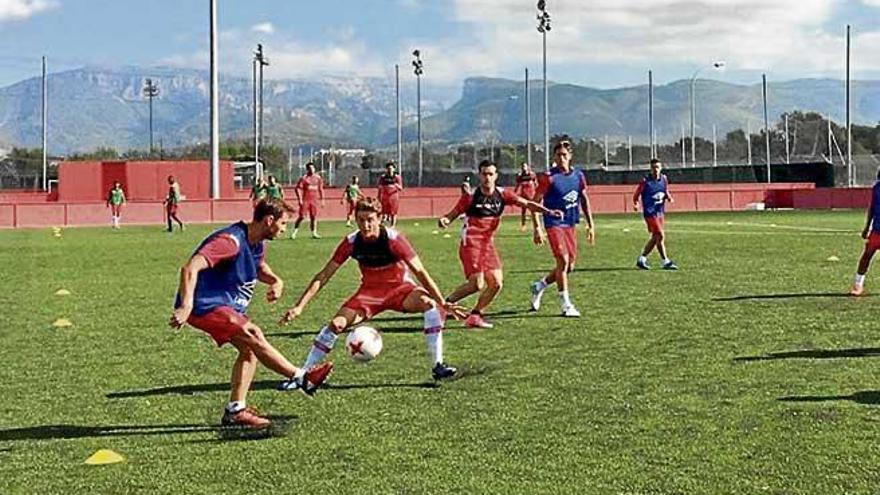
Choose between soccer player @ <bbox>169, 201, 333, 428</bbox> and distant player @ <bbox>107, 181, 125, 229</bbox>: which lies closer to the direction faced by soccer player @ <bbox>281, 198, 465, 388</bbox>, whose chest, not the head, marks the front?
the soccer player

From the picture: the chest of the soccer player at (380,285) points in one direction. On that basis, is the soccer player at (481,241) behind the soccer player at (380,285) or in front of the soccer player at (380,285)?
behind

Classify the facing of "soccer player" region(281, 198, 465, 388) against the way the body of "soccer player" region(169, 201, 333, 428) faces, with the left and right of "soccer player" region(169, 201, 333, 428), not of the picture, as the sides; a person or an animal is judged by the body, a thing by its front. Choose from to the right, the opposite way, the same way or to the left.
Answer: to the right

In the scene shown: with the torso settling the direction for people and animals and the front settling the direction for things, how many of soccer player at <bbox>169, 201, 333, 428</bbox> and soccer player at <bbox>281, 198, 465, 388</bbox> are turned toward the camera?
1

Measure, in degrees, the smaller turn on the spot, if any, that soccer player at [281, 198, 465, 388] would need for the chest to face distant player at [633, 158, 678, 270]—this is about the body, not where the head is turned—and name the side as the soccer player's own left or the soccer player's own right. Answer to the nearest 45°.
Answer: approximately 180°

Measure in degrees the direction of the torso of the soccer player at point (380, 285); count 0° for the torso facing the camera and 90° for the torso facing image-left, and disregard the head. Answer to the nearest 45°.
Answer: approximately 0°

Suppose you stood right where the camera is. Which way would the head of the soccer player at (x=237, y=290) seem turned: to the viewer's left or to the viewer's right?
to the viewer's right

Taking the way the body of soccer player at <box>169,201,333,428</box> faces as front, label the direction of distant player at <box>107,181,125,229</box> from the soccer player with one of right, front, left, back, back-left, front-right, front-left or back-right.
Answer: left

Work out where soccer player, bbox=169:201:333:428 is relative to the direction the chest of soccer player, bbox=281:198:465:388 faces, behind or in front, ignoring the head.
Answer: in front

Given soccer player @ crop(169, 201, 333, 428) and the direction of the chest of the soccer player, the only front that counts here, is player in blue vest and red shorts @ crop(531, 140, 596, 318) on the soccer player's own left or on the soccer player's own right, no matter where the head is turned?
on the soccer player's own left

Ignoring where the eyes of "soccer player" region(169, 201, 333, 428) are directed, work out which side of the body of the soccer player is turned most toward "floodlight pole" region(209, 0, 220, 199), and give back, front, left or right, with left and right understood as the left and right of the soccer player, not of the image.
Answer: left

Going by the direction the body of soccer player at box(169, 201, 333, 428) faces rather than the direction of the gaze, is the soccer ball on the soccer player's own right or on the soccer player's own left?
on the soccer player's own left

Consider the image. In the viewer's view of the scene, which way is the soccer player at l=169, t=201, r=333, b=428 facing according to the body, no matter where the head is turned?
to the viewer's right
